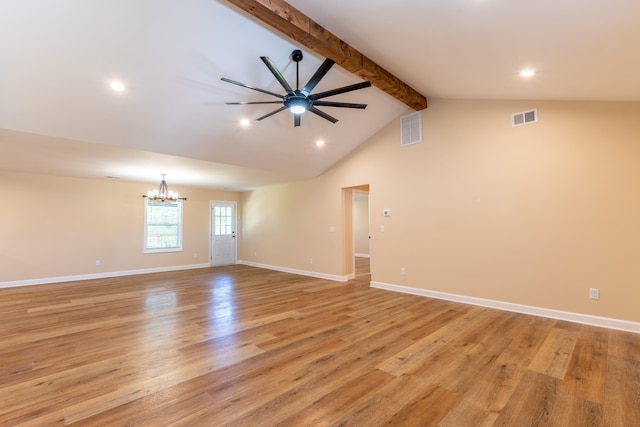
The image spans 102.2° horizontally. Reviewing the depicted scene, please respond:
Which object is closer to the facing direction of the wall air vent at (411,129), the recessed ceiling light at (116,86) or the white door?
the recessed ceiling light

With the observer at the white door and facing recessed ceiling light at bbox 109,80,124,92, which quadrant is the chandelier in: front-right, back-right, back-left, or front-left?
front-right

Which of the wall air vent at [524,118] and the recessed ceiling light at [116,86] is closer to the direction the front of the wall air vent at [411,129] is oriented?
the recessed ceiling light

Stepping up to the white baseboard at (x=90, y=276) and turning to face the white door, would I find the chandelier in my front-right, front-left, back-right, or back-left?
front-right

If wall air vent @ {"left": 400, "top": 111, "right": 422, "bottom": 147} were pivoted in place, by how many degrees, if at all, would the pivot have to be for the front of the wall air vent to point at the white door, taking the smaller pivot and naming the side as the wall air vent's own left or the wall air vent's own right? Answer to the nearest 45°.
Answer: approximately 45° to the wall air vent's own right

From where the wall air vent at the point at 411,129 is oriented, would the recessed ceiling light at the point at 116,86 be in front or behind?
in front

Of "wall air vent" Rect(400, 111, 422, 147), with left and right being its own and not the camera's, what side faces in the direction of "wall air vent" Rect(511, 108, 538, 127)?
left

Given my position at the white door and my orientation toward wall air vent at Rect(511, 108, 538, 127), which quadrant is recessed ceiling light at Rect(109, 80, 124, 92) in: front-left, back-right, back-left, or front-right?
front-right

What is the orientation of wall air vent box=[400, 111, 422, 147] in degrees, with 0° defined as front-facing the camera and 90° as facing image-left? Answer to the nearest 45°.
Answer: approximately 45°

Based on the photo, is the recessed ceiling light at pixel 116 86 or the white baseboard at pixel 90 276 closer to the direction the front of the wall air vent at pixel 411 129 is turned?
the recessed ceiling light

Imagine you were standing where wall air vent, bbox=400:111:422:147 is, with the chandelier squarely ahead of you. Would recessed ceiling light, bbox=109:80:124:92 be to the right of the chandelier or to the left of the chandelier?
left
